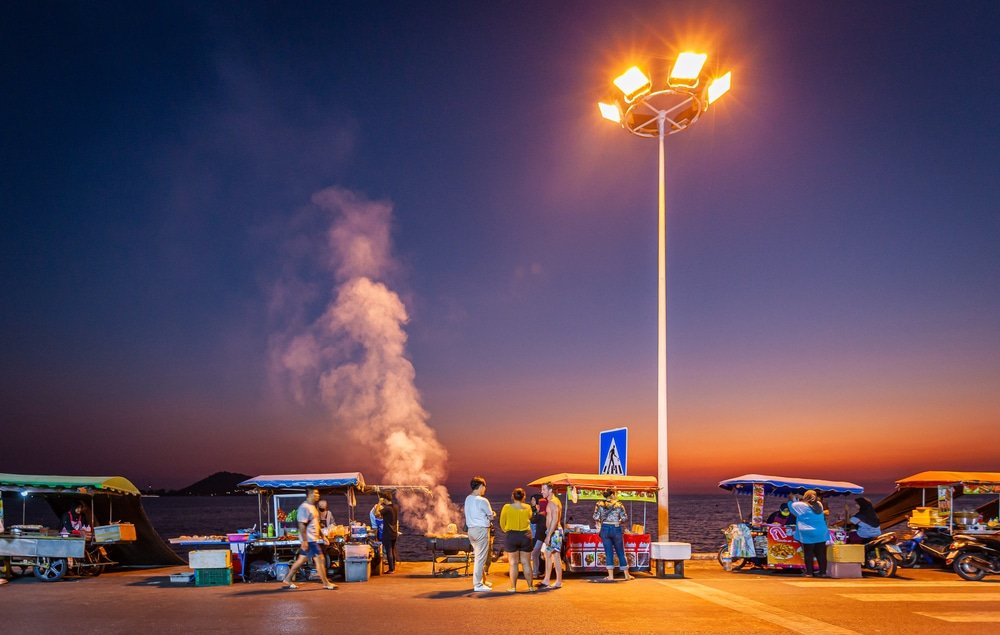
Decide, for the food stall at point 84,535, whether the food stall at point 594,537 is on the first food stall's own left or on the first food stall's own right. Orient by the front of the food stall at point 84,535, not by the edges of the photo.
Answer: on the first food stall's own left

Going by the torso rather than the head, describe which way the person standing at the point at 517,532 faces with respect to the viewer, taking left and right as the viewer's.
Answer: facing away from the viewer

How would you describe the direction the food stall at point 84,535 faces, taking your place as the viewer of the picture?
facing the viewer

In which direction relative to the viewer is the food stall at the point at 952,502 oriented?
toward the camera

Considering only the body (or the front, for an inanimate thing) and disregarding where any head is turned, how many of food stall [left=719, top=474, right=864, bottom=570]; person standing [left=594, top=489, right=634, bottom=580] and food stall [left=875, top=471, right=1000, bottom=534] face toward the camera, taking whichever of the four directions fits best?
2

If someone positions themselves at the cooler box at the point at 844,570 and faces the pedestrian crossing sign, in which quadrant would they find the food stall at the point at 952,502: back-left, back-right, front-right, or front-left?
back-right

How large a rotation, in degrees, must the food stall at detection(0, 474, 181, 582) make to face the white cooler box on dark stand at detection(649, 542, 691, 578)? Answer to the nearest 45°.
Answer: approximately 45° to its left
